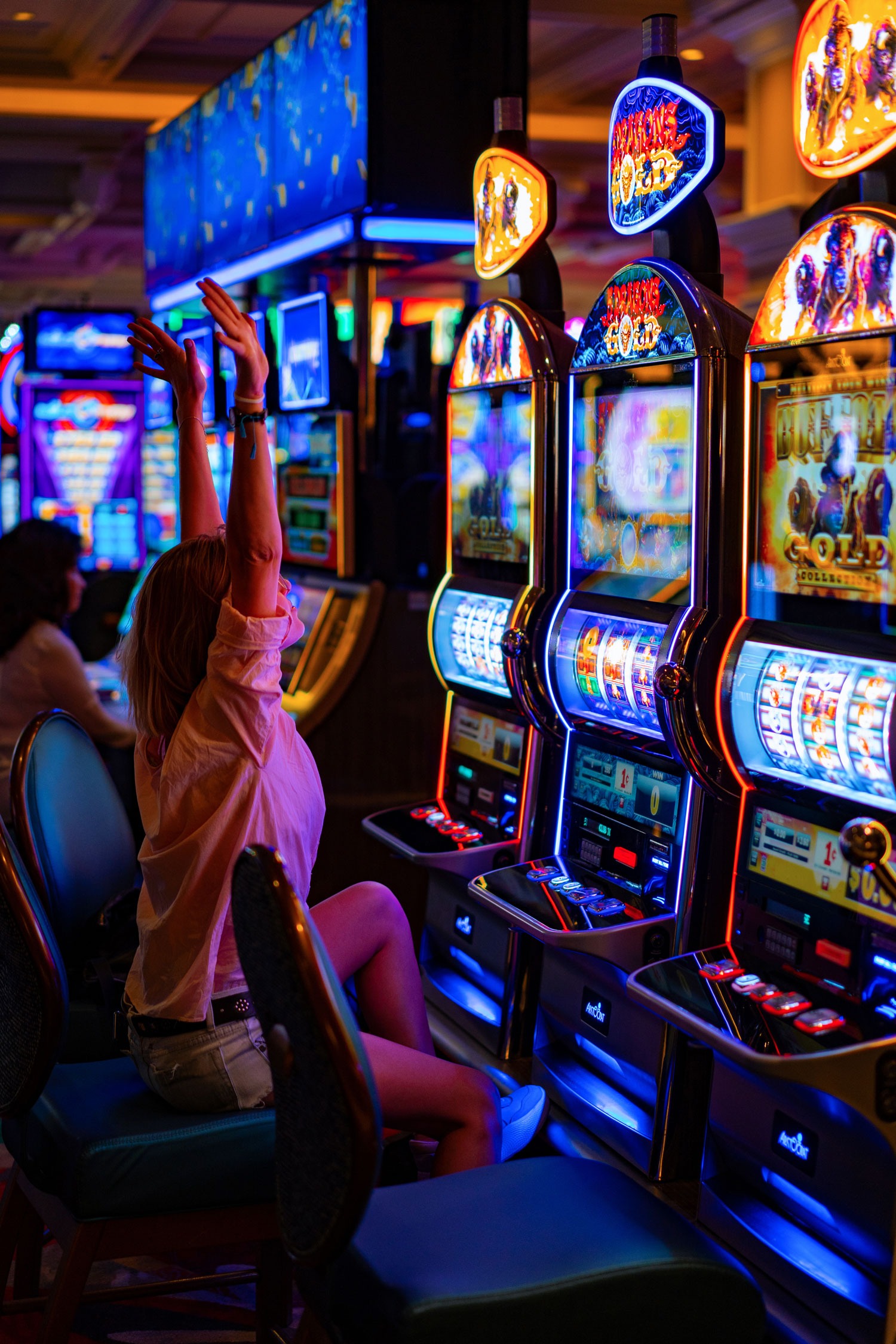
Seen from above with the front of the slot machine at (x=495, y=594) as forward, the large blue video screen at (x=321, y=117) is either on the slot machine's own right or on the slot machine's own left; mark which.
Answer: on the slot machine's own right

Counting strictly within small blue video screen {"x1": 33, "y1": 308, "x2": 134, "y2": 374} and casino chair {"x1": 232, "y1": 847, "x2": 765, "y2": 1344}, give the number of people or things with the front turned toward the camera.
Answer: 1

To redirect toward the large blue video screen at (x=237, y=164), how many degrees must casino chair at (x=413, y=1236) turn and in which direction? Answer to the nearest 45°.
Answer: approximately 45° to its left

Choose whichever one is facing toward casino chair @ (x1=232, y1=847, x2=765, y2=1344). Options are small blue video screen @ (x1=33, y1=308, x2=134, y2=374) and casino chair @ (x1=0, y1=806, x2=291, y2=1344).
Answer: the small blue video screen

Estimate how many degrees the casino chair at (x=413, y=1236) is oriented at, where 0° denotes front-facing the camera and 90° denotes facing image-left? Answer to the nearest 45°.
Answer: approximately 225°

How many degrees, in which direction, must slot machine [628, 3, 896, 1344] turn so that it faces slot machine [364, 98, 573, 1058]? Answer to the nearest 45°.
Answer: approximately 90° to its right

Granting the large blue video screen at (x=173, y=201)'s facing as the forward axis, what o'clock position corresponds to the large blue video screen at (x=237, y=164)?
the large blue video screen at (x=237, y=164) is roughly at 10 o'clock from the large blue video screen at (x=173, y=201).

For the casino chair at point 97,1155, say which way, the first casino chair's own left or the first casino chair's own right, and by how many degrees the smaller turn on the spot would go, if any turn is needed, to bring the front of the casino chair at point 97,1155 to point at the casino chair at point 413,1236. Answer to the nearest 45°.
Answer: approximately 90° to the first casino chair's own right

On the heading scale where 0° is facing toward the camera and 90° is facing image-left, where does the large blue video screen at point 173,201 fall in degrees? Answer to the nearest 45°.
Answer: approximately 45°
